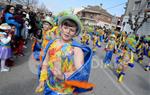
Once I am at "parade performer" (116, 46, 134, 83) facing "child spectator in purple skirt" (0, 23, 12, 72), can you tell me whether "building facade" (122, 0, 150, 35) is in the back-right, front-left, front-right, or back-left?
back-right

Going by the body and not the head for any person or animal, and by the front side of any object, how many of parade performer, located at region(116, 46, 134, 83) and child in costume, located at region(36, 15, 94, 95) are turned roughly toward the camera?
2

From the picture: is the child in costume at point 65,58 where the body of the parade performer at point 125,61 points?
yes

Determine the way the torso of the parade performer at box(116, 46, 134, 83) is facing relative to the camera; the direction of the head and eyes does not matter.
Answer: toward the camera

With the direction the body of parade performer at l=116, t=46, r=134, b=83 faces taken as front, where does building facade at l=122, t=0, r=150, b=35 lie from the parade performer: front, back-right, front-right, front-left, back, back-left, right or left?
back

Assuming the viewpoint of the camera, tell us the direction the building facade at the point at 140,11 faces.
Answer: facing the viewer and to the left of the viewer

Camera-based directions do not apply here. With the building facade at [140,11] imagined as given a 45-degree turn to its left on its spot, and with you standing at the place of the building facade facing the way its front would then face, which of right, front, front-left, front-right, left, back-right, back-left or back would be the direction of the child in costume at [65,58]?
front

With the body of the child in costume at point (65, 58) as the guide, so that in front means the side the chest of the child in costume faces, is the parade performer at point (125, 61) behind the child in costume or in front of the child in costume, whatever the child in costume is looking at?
behind

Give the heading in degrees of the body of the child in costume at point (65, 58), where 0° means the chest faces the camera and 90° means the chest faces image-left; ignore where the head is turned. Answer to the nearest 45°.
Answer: approximately 0°

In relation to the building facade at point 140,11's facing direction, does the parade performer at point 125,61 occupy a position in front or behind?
in front

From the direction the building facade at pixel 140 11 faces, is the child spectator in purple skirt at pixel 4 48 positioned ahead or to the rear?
ahead

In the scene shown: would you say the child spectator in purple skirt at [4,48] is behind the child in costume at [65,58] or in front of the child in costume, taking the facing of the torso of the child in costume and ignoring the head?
behind
